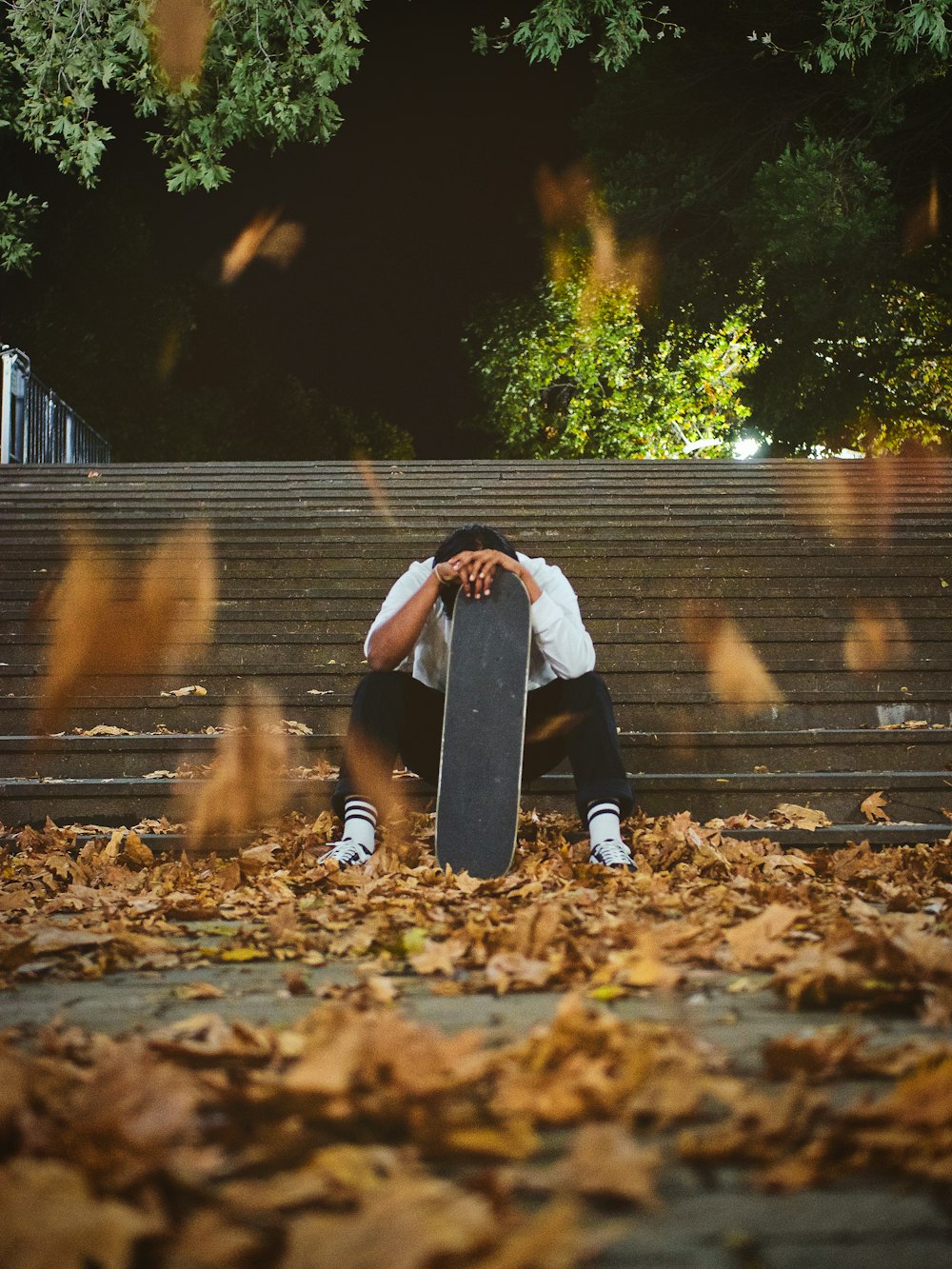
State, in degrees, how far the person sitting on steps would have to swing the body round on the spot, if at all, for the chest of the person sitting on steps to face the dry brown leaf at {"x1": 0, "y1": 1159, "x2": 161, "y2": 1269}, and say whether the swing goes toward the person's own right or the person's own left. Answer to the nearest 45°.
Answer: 0° — they already face it

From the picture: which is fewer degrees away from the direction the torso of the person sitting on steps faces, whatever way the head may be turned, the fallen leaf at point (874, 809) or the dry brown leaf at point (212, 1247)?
the dry brown leaf

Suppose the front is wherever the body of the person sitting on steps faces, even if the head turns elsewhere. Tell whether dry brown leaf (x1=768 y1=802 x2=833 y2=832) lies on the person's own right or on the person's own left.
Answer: on the person's own left

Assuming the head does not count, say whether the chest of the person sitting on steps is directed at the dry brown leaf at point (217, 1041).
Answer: yes

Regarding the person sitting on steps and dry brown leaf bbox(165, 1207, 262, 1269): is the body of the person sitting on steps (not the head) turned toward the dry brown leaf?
yes

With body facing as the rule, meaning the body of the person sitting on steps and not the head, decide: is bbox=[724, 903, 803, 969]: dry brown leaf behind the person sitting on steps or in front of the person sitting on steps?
in front

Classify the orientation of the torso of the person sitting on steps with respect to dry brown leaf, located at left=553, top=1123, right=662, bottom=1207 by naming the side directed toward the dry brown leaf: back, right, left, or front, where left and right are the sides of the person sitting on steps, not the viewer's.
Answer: front

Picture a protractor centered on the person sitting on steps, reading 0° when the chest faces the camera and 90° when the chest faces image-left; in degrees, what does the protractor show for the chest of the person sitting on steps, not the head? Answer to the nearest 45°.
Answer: approximately 0°

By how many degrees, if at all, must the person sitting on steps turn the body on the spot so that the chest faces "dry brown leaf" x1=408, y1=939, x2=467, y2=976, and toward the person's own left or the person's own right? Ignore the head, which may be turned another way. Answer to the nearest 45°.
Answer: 0° — they already face it

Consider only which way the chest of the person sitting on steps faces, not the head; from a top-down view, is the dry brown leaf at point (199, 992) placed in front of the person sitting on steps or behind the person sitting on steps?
in front

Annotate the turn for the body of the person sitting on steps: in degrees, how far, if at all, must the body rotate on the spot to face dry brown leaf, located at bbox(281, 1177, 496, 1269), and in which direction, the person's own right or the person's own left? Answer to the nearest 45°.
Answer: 0° — they already face it

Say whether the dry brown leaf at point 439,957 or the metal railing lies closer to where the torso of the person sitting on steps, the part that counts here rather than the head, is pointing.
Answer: the dry brown leaf
